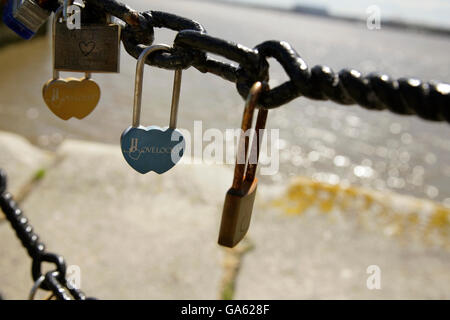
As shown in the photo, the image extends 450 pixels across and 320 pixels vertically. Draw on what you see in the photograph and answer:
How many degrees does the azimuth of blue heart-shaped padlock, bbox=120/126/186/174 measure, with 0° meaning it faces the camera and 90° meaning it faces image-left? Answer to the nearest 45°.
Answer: approximately 0°

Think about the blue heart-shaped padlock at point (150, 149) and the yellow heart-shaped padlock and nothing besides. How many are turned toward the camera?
2

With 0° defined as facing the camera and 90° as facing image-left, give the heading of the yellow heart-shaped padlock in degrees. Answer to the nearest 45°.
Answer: approximately 0°
